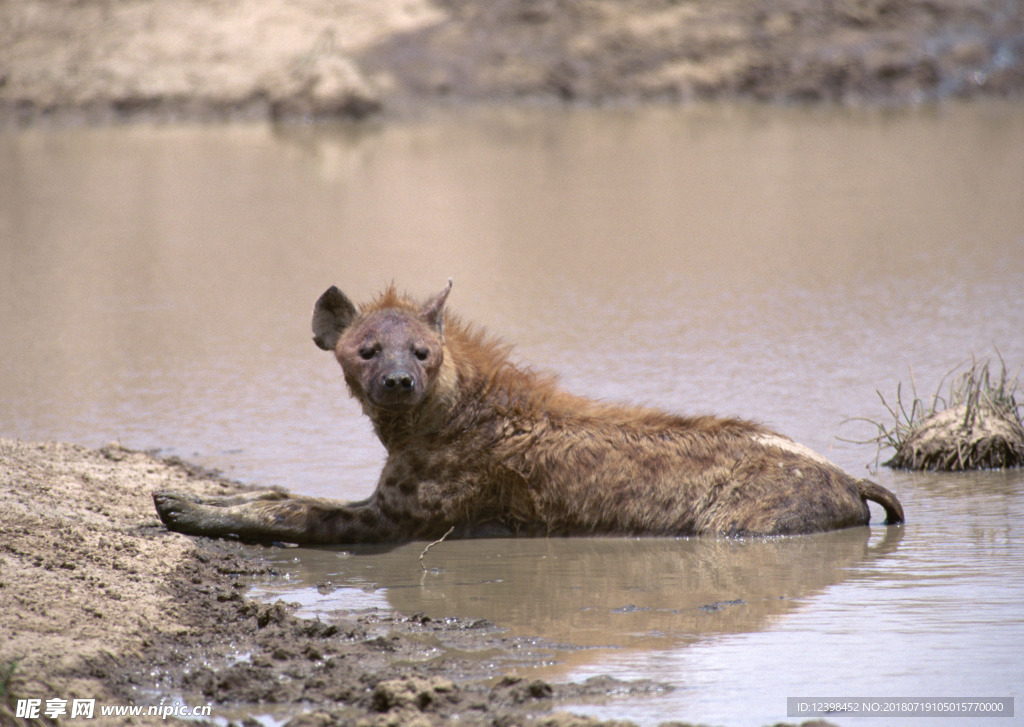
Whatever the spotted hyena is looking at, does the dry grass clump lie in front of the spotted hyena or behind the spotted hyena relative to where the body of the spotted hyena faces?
behind

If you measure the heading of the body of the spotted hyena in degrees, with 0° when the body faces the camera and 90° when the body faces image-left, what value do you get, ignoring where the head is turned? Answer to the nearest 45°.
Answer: approximately 90°
